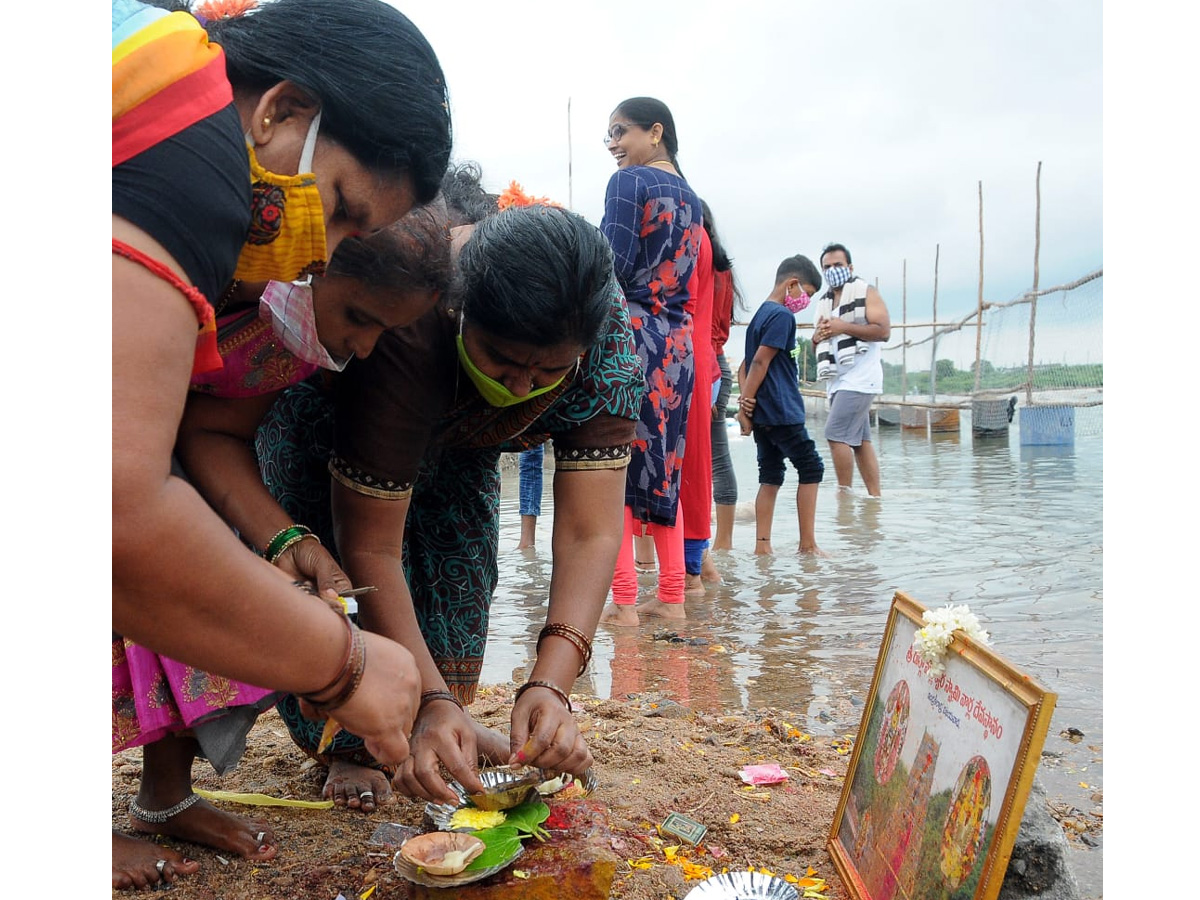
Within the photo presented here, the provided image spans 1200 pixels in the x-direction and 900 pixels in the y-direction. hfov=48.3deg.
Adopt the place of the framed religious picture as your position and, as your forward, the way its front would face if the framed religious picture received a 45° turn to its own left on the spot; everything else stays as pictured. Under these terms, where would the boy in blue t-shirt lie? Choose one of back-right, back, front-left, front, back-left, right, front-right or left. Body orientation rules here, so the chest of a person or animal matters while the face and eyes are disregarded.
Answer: back

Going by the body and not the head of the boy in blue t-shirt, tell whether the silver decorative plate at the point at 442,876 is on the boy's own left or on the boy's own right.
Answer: on the boy's own right

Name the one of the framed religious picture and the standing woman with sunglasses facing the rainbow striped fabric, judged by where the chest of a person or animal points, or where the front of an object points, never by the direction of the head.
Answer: the framed religious picture

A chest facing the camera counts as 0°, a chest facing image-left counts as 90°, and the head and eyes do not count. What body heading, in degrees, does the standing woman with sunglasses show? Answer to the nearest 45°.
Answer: approximately 135°

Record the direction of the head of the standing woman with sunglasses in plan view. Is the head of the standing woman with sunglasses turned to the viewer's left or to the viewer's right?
to the viewer's left

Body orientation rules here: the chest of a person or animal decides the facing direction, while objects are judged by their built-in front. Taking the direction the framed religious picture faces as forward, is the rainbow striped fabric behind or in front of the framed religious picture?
in front

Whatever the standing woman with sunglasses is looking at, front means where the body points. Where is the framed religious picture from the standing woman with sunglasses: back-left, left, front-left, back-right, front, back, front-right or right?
back-left

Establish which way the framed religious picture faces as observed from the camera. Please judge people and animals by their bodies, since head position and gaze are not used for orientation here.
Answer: facing the viewer and to the left of the viewer

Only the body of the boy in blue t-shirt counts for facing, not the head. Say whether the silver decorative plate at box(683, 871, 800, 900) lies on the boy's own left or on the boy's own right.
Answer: on the boy's own right

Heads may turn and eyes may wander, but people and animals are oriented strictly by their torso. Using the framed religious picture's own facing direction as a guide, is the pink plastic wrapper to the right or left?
on its right
